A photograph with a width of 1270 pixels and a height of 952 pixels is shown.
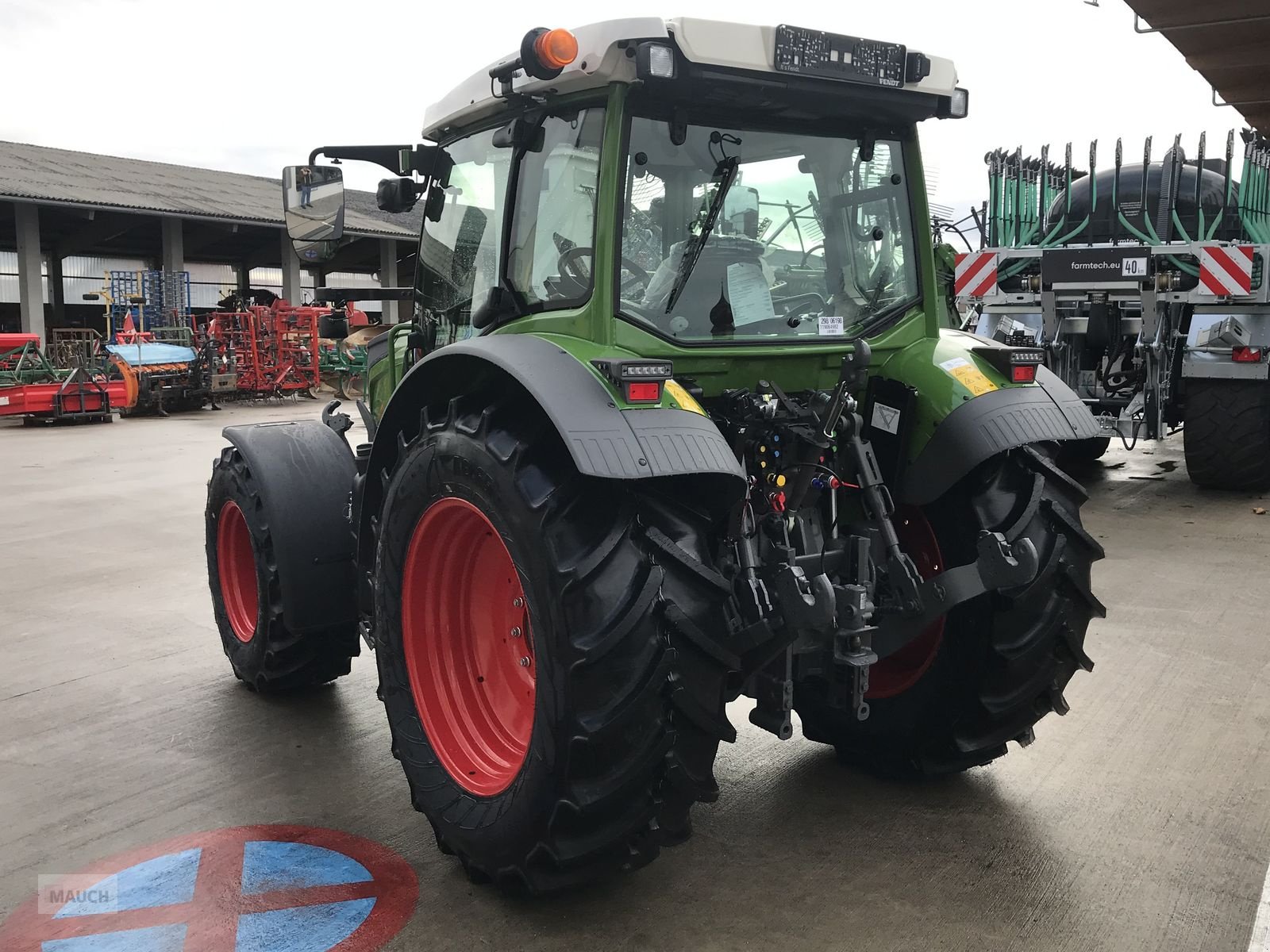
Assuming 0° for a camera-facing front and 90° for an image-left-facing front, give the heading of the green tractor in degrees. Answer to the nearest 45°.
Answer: approximately 135°

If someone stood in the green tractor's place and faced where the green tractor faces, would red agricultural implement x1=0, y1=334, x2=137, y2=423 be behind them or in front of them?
in front

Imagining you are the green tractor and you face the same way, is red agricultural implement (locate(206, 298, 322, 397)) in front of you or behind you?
in front
